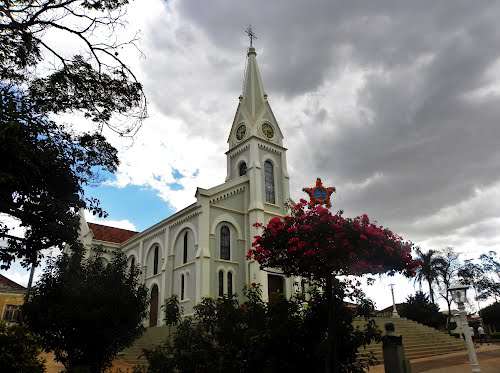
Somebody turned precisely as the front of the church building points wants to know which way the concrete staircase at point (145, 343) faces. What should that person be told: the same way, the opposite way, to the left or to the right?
to the right

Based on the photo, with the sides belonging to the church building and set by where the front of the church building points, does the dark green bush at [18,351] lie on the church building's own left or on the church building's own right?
on the church building's own right

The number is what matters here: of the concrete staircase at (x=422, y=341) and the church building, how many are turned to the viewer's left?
0

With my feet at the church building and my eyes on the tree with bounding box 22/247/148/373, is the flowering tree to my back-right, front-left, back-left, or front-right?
front-left

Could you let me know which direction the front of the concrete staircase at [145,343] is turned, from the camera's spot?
facing the viewer and to the left of the viewer

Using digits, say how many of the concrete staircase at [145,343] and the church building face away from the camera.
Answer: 0

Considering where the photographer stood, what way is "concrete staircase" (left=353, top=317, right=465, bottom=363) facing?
facing the viewer and to the right of the viewer

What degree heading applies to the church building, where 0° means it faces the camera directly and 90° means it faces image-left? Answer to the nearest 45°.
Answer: approximately 315°

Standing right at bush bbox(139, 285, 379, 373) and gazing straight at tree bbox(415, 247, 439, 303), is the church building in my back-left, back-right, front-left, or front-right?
front-left

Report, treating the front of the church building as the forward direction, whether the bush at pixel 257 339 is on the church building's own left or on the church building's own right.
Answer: on the church building's own right

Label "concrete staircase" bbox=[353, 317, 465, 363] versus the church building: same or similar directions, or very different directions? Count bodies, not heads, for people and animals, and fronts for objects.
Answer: same or similar directions

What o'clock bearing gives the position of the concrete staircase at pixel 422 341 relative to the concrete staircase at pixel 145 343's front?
the concrete staircase at pixel 422 341 is roughly at 8 o'clock from the concrete staircase at pixel 145 343.

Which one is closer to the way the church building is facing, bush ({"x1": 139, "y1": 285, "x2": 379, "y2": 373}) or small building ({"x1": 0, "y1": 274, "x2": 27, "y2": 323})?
the bush

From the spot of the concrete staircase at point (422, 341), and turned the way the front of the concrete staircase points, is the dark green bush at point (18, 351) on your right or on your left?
on your right

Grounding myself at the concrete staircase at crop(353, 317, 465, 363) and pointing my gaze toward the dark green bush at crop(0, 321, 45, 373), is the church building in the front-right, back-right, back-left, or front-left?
front-right

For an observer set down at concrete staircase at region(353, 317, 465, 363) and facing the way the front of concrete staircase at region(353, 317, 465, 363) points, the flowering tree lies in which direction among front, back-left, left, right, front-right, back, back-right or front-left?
front-right
